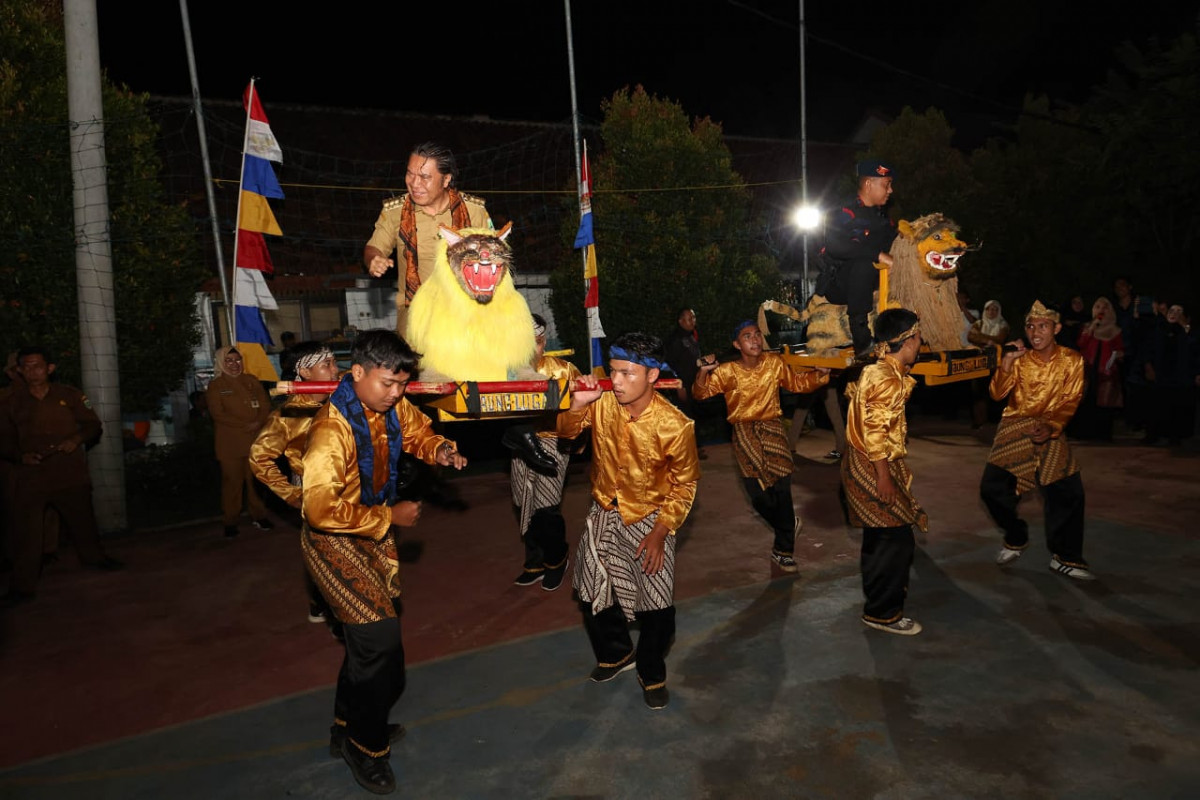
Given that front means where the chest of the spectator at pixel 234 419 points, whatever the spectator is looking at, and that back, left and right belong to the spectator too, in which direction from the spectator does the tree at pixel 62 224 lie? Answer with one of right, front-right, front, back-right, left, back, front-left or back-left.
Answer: back

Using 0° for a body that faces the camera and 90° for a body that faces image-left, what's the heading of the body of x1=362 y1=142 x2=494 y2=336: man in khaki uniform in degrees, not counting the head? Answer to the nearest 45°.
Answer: approximately 0°

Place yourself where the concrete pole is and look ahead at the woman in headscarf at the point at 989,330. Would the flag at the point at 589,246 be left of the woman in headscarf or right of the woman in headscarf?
left

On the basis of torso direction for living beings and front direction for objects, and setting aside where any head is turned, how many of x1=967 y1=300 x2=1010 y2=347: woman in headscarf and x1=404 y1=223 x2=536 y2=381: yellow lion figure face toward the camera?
2

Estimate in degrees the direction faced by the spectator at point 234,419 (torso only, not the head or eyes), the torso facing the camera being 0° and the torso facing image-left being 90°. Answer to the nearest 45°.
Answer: approximately 315°

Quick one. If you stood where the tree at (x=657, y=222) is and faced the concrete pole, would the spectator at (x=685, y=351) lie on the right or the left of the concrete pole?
left
